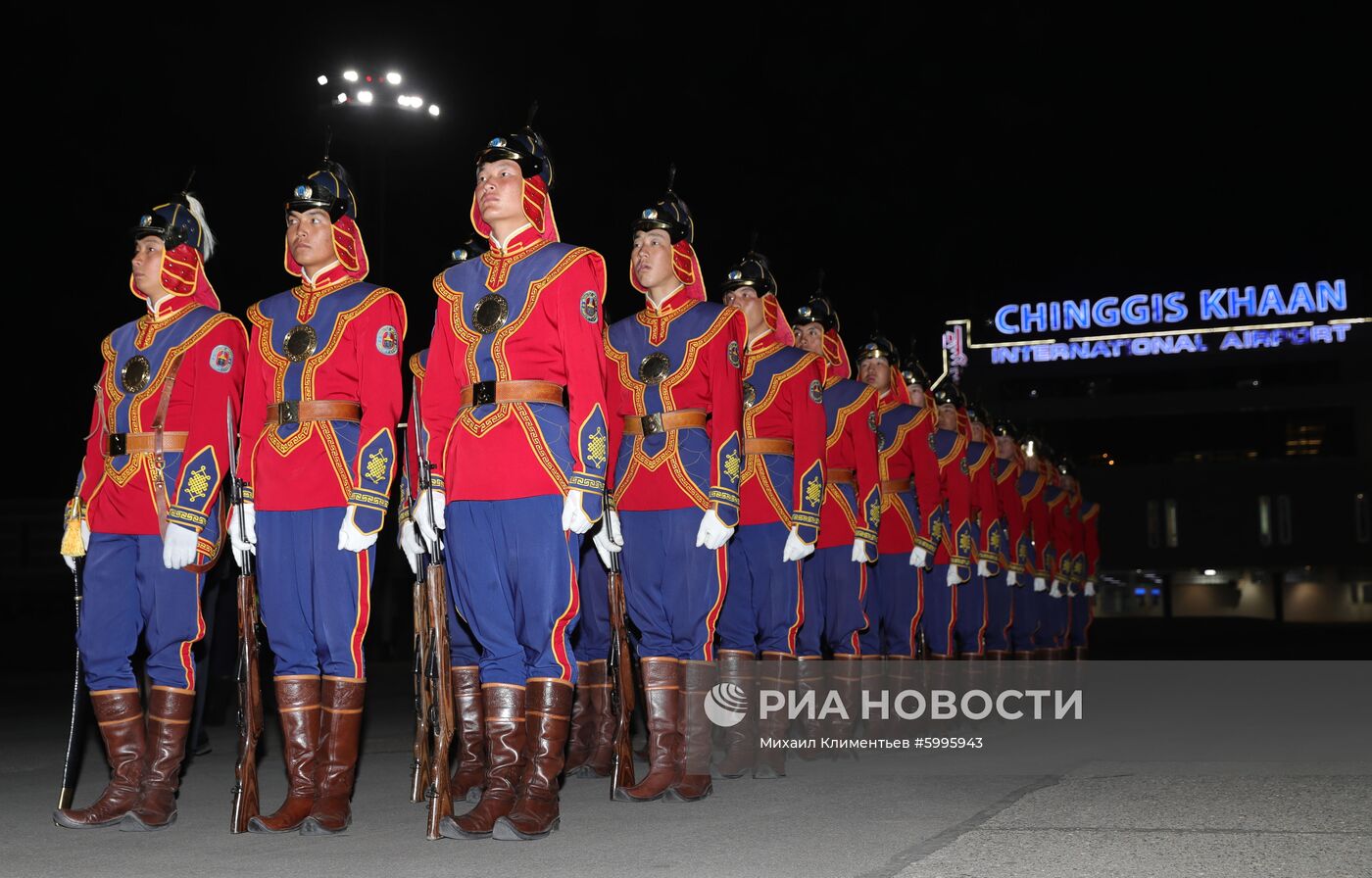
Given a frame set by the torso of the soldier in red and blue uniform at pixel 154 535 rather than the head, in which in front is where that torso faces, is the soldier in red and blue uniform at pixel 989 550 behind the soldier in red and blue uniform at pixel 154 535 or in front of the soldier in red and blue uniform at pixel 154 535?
behind

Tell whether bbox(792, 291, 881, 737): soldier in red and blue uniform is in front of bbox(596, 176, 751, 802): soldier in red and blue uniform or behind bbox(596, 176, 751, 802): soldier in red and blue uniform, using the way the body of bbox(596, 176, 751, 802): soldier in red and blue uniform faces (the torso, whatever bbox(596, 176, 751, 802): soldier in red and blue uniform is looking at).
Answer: behind

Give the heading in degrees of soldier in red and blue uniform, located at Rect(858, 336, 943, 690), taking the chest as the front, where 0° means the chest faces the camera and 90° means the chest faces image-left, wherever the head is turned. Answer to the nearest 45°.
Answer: approximately 45°

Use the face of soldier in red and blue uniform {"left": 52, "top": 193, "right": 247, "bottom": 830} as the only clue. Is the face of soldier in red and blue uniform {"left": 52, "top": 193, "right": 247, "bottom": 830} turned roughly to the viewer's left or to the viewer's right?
to the viewer's left

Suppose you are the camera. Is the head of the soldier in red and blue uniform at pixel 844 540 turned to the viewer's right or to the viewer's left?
to the viewer's left

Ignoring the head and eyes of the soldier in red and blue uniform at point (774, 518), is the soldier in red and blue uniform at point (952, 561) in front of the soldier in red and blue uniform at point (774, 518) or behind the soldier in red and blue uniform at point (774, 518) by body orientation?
behind
